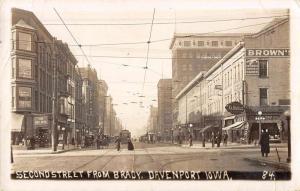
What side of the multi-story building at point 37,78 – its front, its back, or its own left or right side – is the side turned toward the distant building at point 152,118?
left

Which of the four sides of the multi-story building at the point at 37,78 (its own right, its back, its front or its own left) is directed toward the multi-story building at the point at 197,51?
left

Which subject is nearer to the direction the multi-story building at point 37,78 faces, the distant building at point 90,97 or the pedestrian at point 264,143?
the pedestrian

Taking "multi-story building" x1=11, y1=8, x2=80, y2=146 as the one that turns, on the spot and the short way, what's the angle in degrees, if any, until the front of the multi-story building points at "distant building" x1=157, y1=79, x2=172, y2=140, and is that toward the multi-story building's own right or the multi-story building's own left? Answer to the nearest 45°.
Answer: approximately 45° to the multi-story building's own left

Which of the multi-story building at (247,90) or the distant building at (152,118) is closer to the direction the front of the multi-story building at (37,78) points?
the multi-story building

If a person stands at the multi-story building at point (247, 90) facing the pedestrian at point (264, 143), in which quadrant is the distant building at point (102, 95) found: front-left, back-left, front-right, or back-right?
back-right

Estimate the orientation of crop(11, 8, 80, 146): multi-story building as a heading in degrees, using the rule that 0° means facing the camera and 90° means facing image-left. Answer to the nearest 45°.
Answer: approximately 315°
